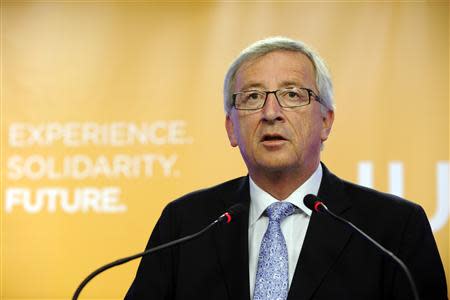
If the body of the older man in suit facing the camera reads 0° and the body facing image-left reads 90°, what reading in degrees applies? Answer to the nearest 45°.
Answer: approximately 0°
